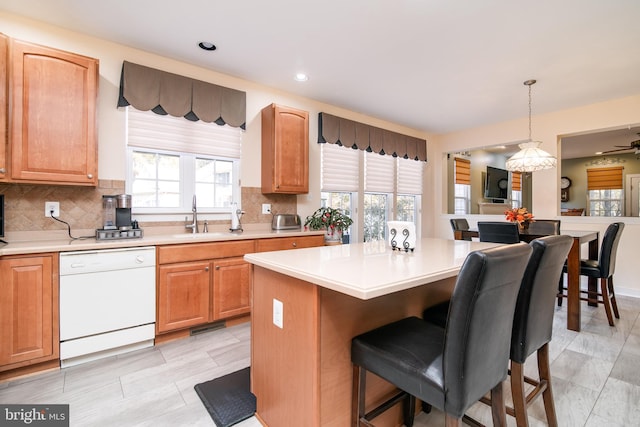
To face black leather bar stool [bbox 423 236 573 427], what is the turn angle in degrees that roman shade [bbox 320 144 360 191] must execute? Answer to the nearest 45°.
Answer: approximately 45° to its right

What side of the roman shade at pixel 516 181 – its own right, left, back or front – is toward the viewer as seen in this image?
front

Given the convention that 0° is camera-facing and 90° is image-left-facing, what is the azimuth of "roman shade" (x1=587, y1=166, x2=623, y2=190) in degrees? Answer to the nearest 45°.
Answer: approximately 0°

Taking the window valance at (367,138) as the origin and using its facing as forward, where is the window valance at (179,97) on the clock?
the window valance at (179,97) is roughly at 3 o'clock from the window valance at (367,138).

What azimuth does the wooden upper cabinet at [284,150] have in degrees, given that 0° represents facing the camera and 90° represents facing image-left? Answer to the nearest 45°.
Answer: approximately 315°

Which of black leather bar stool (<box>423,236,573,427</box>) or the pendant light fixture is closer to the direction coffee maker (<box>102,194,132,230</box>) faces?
the black leather bar stool

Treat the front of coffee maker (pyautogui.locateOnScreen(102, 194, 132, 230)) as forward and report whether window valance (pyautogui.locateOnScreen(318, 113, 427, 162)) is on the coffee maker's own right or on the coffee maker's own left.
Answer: on the coffee maker's own left

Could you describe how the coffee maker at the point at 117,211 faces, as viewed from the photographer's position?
facing the viewer

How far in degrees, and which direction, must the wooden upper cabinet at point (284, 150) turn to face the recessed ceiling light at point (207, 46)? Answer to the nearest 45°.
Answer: approximately 90° to its right

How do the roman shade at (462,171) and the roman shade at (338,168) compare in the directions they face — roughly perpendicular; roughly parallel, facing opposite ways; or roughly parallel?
roughly parallel

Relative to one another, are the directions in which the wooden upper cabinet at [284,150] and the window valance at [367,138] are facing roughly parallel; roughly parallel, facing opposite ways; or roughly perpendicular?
roughly parallel

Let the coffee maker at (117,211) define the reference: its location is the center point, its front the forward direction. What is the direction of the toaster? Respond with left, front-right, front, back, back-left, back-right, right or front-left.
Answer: left

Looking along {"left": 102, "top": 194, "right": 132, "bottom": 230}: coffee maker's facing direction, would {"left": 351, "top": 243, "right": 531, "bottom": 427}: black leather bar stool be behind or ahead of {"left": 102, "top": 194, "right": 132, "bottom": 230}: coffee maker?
ahead

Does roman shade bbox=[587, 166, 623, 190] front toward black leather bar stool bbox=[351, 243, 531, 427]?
yes

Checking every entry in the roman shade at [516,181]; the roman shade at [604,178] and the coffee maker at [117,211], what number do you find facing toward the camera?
3
